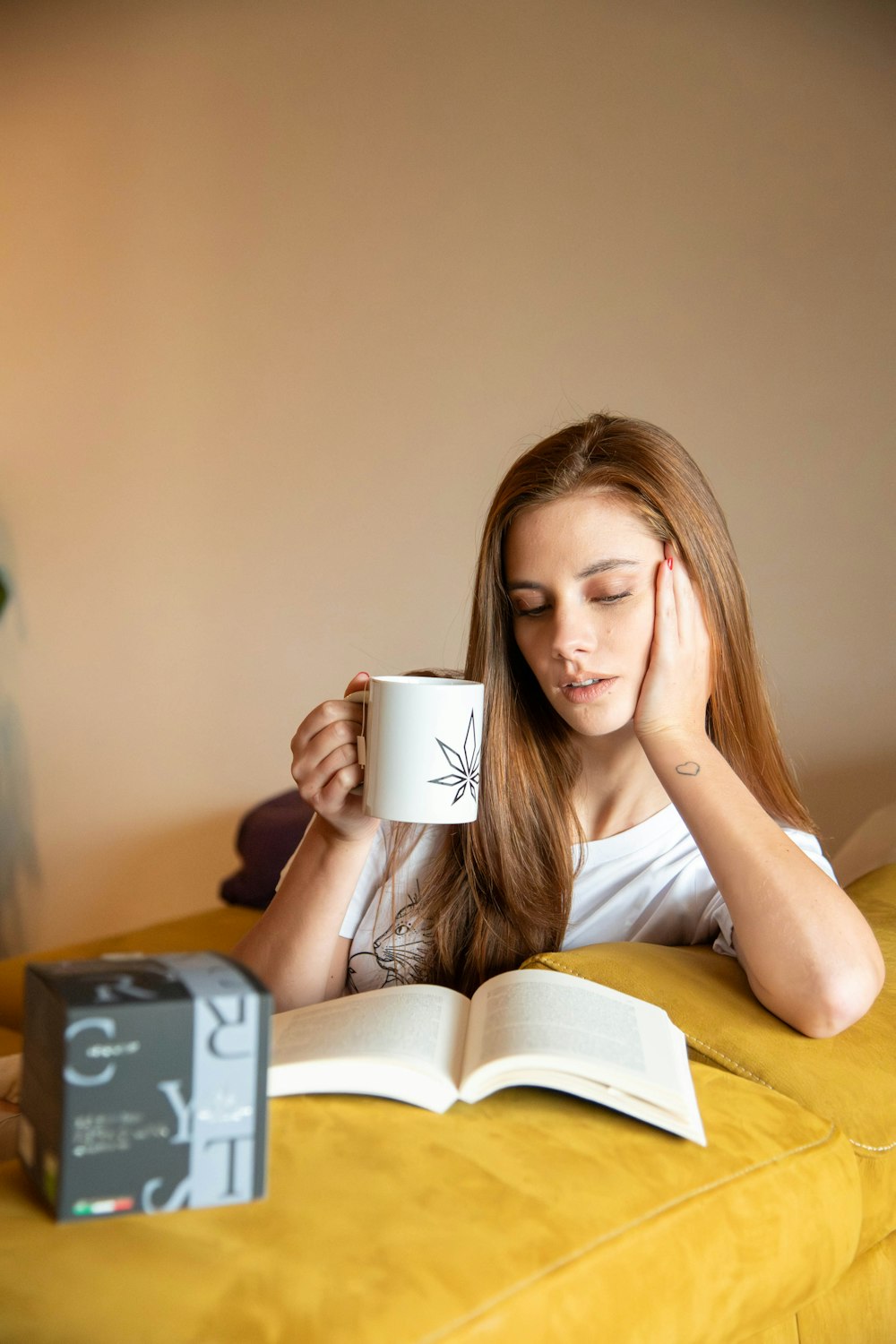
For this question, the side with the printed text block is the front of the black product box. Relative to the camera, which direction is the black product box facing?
toward the camera

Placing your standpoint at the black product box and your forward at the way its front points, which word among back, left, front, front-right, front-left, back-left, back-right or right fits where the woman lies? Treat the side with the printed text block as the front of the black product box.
back-left

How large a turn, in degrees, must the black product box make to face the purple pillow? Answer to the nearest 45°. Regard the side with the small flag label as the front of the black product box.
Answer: approximately 180°
